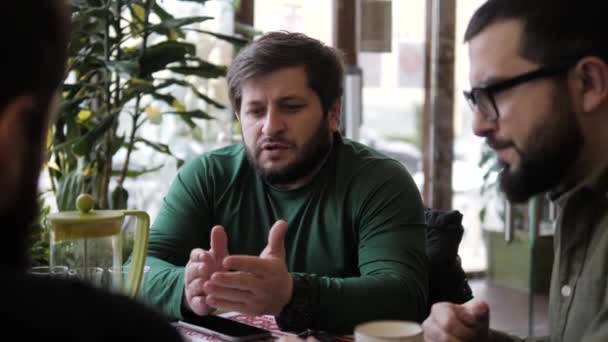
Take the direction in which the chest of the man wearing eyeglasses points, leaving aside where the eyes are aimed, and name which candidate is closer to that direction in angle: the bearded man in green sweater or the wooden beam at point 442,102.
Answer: the bearded man in green sweater

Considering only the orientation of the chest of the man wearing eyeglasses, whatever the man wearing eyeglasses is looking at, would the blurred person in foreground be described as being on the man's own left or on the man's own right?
on the man's own left

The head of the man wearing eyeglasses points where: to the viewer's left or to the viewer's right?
to the viewer's left

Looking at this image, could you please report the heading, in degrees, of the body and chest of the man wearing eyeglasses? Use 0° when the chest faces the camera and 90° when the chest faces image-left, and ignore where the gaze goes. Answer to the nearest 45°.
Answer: approximately 90°

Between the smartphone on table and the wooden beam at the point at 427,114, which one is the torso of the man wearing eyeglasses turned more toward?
the smartphone on table

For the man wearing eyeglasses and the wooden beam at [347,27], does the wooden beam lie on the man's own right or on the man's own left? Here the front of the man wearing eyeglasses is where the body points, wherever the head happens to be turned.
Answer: on the man's own right

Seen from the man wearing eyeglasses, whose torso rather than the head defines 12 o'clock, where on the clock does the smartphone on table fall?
The smartphone on table is roughly at 12 o'clock from the man wearing eyeglasses.

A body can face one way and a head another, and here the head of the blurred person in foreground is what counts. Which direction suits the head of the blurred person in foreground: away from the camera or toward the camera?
away from the camera
